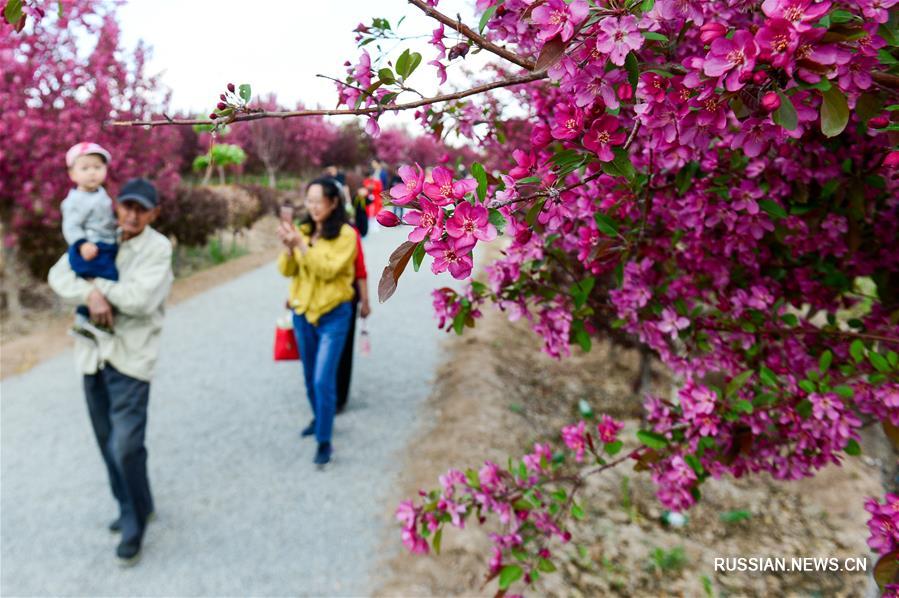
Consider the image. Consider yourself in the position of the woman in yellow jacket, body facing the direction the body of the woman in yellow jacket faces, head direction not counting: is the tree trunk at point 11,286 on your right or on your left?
on your right

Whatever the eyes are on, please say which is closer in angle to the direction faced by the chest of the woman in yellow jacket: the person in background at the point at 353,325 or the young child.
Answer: the young child

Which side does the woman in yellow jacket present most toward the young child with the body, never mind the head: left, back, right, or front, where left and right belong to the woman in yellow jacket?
front

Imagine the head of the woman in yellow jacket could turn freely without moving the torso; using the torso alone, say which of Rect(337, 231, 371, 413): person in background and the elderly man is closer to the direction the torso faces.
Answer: the elderly man

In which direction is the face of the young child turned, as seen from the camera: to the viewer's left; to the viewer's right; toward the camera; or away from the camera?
toward the camera

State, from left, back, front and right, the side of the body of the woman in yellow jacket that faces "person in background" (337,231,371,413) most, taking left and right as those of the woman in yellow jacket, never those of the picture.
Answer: back

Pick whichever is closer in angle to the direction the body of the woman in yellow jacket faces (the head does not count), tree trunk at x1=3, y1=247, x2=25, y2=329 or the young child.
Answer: the young child

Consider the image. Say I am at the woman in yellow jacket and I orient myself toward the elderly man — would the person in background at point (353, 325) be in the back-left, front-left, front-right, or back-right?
back-right

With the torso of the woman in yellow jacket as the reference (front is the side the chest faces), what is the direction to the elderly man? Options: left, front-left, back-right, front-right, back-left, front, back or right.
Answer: front
